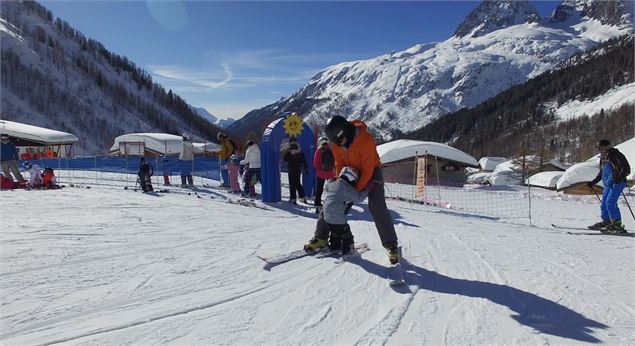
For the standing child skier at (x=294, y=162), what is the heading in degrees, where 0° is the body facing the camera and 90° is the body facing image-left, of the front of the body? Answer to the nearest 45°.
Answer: approximately 0°

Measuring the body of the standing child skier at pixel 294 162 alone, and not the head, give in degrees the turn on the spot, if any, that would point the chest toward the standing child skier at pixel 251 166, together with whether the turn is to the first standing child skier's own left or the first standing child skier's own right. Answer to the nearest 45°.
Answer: approximately 135° to the first standing child skier's own right

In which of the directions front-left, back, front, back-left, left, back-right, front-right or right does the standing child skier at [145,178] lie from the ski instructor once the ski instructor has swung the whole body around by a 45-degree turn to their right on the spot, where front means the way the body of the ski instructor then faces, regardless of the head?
front-right

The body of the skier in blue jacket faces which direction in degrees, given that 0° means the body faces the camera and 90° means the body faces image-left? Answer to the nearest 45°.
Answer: approximately 90°

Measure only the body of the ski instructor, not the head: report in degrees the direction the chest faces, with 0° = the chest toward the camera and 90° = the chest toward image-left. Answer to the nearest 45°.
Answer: approximately 45°

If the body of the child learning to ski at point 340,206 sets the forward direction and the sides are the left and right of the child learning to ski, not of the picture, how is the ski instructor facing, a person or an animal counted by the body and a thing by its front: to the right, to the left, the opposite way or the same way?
the opposite way

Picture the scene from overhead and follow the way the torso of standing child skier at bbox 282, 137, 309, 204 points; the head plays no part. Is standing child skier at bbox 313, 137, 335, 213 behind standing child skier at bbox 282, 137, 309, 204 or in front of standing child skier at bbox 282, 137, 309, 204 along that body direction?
in front

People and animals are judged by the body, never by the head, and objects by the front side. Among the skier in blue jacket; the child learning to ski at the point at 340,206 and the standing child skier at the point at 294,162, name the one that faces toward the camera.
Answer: the standing child skier
